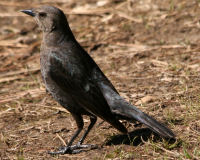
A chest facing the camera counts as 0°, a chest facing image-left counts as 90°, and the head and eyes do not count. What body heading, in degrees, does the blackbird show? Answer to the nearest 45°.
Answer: approximately 90°
